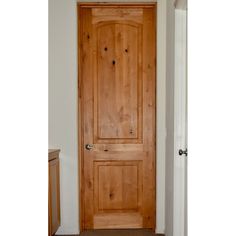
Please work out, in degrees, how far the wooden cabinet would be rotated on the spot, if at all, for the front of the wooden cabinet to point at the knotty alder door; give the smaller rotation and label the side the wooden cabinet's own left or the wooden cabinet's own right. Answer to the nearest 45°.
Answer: approximately 45° to the wooden cabinet's own left
